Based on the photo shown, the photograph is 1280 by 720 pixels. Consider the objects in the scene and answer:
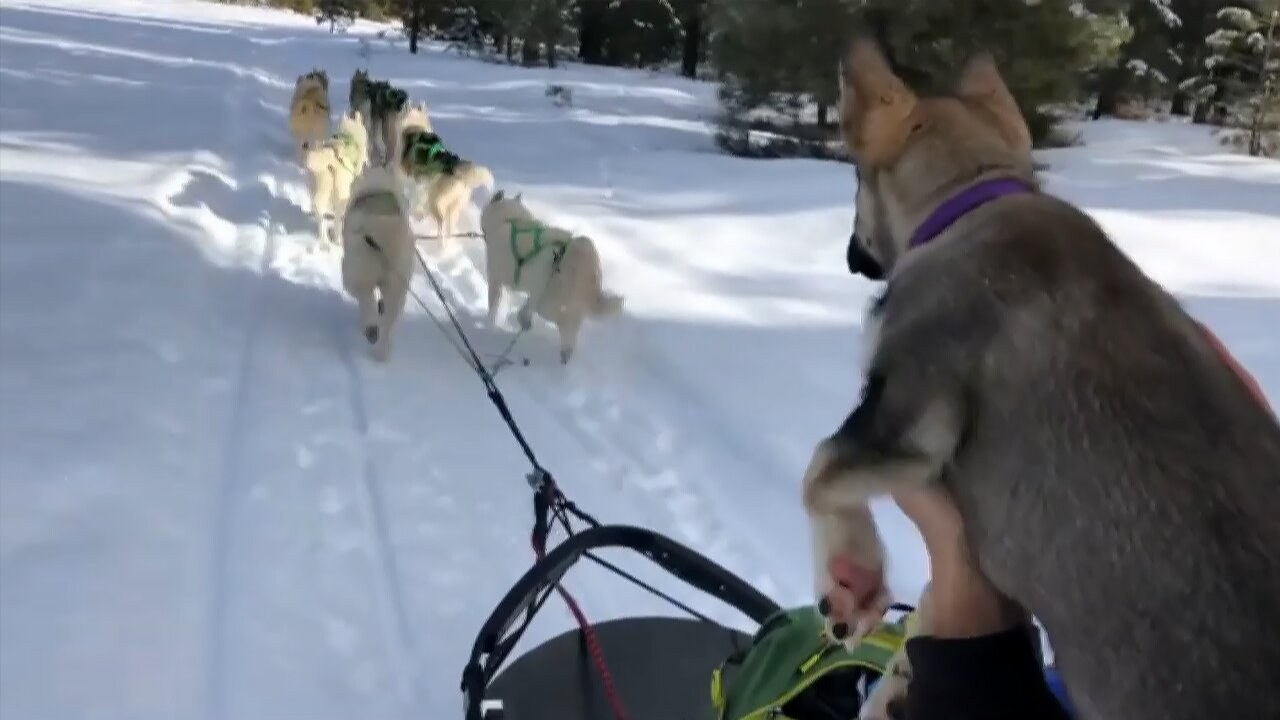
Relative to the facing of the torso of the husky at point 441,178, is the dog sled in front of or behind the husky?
behind

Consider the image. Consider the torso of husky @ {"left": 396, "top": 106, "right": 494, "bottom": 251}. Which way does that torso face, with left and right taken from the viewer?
facing away from the viewer and to the left of the viewer

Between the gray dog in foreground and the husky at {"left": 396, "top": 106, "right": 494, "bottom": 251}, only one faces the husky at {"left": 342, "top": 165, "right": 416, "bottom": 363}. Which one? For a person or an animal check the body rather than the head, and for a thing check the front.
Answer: the gray dog in foreground

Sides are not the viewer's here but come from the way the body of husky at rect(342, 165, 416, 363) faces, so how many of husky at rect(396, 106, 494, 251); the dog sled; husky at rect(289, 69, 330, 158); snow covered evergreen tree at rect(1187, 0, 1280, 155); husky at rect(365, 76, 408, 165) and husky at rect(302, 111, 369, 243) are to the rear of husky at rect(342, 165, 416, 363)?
1

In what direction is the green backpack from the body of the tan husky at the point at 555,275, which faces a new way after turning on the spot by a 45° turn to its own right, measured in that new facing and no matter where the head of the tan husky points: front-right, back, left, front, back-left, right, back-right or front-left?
back

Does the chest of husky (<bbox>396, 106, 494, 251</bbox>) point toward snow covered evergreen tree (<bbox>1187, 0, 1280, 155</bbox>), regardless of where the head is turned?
no

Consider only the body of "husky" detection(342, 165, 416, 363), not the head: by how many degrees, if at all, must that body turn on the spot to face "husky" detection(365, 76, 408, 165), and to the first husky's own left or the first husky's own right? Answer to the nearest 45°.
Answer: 0° — it already faces it

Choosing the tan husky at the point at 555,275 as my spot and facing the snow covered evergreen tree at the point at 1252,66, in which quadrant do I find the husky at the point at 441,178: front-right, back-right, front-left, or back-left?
front-left

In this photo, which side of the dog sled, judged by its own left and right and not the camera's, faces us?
back

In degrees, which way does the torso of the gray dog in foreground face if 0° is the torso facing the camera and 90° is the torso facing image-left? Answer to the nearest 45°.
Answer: approximately 135°

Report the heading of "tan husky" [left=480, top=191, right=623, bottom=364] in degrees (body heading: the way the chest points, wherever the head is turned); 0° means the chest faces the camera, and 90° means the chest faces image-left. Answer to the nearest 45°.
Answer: approximately 135°

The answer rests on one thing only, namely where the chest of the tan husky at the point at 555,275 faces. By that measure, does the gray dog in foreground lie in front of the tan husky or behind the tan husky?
behind

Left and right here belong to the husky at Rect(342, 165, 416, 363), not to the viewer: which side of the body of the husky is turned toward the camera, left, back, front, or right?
back

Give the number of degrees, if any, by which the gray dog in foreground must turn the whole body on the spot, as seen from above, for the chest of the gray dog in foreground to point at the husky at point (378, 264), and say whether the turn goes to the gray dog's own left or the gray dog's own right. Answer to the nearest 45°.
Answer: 0° — it already faces it

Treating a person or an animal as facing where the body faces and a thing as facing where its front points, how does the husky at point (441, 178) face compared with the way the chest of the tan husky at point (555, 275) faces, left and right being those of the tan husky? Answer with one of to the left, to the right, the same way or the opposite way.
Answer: the same way

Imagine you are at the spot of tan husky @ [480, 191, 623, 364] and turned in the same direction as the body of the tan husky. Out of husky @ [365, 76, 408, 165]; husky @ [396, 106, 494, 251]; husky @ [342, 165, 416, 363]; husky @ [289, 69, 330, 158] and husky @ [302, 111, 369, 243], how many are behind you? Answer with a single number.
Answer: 0
